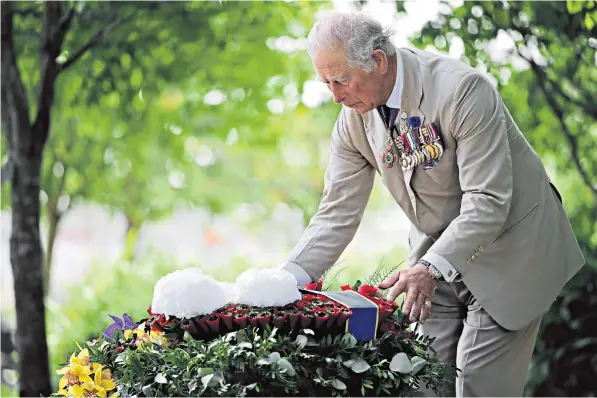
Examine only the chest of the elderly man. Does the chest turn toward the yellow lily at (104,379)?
yes

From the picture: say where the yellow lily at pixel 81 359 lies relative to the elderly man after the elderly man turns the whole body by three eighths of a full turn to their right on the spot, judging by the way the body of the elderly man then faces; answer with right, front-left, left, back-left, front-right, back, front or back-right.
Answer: back-left

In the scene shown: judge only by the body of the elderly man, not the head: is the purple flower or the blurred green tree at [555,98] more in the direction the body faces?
the purple flower

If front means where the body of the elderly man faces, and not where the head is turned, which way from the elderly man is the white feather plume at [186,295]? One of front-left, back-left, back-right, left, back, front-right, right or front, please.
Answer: front

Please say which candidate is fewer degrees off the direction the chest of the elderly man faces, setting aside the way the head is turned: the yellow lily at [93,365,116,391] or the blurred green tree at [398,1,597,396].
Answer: the yellow lily

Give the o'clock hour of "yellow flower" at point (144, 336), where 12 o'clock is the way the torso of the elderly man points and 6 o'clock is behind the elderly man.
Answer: The yellow flower is roughly at 12 o'clock from the elderly man.

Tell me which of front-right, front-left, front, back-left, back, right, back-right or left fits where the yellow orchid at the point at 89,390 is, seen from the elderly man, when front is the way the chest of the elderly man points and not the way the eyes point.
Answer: front

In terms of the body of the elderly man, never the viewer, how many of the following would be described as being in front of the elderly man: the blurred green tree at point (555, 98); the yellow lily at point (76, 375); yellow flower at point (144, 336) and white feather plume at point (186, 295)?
3

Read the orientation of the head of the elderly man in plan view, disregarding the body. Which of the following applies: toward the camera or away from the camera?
toward the camera

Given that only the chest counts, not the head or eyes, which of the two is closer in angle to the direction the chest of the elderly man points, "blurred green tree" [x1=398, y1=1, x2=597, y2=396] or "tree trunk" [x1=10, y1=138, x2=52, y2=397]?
the tree trunk

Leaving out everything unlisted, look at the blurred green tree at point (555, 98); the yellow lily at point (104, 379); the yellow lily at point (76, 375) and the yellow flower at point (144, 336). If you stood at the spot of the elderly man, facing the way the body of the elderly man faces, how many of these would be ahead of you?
3

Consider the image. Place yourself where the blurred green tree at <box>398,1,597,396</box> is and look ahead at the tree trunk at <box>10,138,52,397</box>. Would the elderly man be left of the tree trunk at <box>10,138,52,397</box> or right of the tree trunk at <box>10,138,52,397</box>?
left

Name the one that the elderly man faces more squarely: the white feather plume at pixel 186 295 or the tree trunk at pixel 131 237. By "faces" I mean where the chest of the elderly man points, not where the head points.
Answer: the white feather plume

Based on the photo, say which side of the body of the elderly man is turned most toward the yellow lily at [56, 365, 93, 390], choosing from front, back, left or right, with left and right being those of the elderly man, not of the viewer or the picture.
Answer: front

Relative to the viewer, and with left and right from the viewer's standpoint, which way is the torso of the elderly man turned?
facing the viewer and to the left of the viewer
